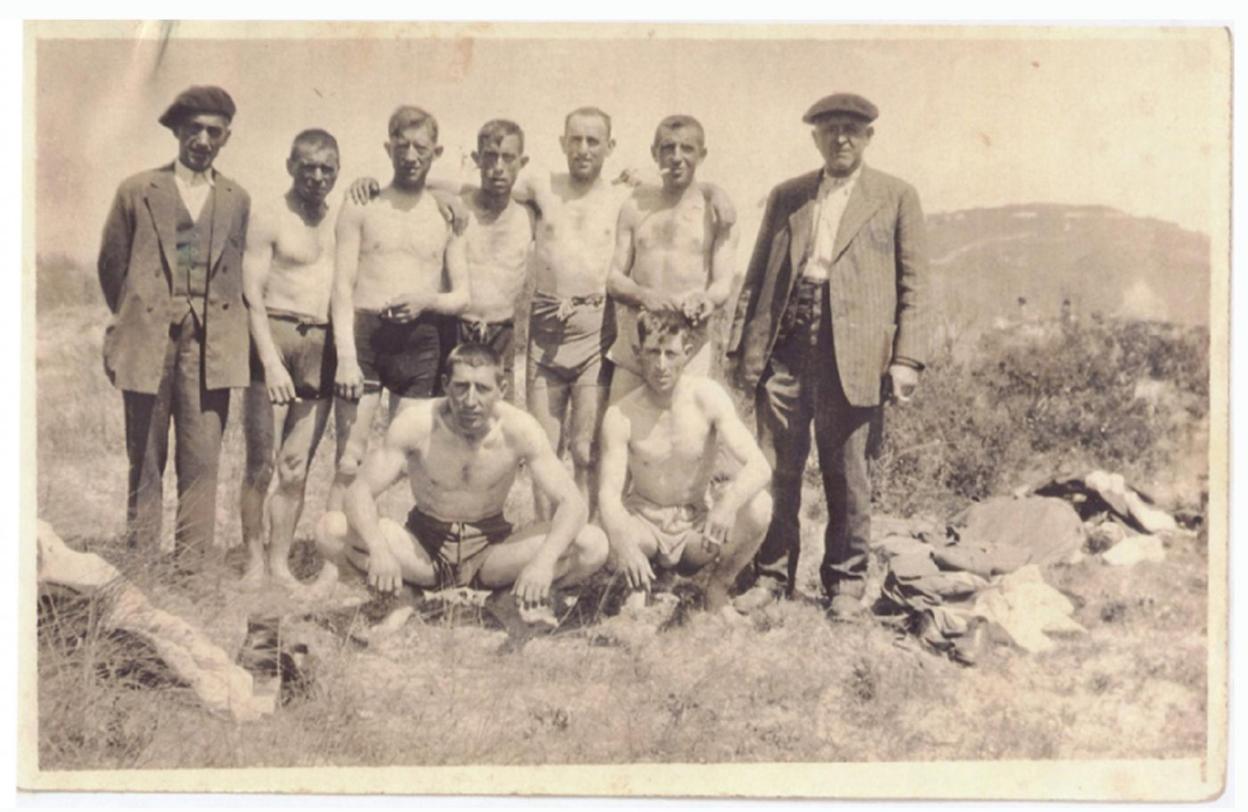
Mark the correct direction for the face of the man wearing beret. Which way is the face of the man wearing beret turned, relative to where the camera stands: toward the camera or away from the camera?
toward the camera

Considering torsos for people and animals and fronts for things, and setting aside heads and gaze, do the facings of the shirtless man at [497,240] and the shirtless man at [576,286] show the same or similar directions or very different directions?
same or similar directions

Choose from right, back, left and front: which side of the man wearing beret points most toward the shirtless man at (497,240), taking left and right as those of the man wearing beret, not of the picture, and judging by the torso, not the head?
left

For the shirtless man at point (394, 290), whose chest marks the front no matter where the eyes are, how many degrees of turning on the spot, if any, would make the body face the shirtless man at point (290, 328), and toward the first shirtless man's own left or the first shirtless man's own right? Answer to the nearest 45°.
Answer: approximately 90° to the first shirtless man's own right

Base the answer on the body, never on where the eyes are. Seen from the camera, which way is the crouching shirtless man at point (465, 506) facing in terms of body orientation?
toward the camera

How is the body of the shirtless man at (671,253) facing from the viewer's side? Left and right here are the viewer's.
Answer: facing the viewer

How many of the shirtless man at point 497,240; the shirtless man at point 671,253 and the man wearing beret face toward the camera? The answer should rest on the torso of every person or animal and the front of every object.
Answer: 3

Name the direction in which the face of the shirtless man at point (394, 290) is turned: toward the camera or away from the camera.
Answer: toward the camera

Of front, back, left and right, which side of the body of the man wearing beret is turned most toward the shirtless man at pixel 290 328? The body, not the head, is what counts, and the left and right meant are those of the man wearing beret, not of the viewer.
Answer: left
